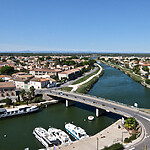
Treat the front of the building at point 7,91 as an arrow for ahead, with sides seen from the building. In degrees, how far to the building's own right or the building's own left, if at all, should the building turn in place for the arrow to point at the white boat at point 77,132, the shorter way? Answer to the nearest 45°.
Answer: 0° — it already faces it

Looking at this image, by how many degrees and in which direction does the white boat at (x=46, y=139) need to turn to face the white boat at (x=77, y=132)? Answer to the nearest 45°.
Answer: approximately 135° to its right

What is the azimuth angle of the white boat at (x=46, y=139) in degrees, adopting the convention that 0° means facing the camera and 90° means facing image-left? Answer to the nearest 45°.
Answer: approximately 135°

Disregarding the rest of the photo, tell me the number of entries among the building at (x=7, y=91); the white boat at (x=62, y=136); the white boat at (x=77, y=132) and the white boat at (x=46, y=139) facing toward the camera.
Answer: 1

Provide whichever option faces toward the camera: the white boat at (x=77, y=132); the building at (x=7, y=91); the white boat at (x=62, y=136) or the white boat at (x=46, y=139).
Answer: the building

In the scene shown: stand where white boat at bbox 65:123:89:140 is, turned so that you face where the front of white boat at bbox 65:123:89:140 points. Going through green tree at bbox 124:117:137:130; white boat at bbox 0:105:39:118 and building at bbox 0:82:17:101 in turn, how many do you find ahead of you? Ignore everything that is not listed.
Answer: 2

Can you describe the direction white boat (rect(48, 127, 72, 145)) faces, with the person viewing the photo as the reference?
facing away from the viewer and to the left of the viewer

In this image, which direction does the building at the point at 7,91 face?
toward the camera

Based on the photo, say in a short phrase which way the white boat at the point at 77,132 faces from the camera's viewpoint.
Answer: facing away from the viewer and to the left of the viewer

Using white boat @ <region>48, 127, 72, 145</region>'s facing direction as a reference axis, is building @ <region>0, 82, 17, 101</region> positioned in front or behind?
in front

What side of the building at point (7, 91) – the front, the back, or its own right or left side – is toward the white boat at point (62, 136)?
front

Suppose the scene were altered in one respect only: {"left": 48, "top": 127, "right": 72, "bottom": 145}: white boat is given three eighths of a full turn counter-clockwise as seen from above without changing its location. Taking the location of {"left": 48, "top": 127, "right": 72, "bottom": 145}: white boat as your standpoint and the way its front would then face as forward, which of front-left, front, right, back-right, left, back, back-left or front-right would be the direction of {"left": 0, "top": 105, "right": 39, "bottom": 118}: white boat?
back-right
